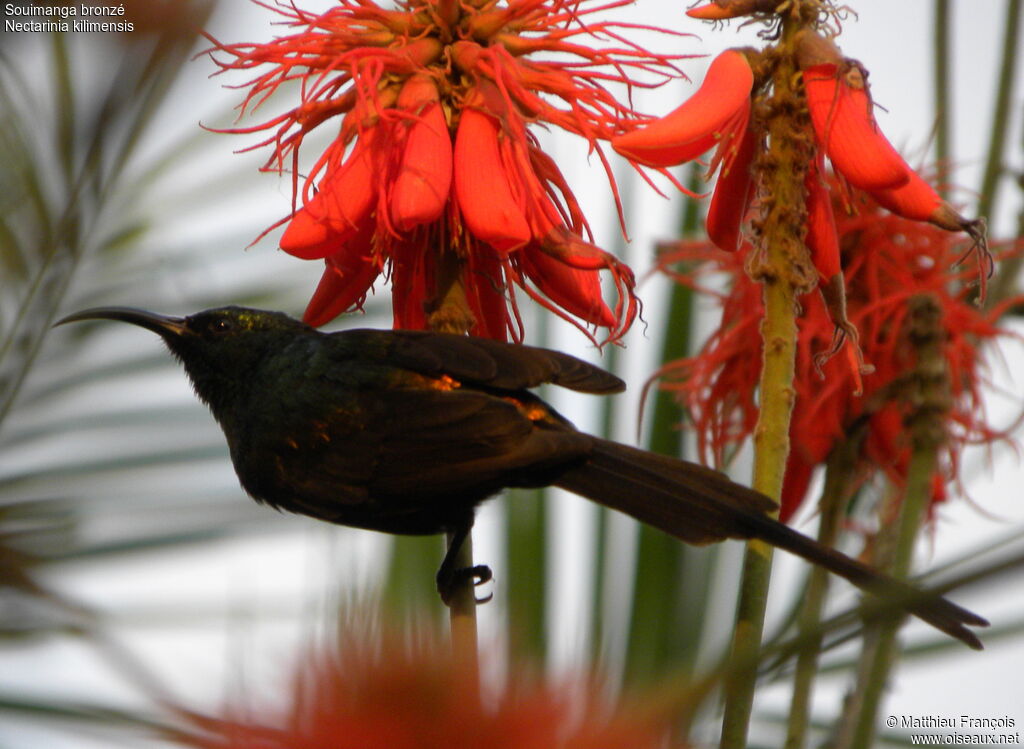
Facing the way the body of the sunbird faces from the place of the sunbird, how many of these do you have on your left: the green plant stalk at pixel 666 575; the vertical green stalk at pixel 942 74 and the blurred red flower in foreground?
1

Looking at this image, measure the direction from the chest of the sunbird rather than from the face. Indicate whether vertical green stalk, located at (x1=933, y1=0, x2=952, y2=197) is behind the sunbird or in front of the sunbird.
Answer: behind

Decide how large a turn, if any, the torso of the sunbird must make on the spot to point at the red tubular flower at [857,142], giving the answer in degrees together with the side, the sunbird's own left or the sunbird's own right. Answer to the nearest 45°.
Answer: approximately 135° to the sunbird's own left

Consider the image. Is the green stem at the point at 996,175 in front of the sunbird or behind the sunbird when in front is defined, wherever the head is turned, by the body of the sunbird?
behind

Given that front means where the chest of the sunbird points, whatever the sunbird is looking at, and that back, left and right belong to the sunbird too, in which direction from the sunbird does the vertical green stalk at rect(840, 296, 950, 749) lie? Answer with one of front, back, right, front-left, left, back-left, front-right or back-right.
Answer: back

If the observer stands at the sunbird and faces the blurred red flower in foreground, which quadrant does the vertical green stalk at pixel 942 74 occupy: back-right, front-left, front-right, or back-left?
back-left

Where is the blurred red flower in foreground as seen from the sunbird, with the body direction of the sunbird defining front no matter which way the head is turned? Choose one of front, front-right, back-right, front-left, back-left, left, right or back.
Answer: left

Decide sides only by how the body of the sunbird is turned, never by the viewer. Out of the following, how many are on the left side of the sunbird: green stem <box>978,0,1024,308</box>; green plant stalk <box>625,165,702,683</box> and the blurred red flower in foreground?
1

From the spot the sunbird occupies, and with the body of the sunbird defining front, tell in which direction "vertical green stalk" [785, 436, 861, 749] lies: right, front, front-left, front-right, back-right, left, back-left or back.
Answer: back

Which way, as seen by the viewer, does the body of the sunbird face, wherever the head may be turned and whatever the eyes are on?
to the viewer's left
